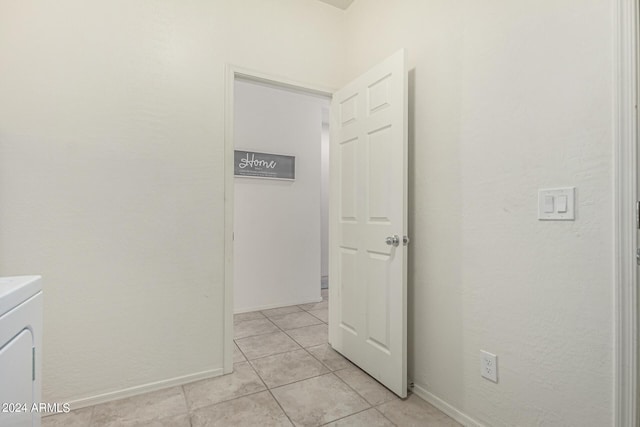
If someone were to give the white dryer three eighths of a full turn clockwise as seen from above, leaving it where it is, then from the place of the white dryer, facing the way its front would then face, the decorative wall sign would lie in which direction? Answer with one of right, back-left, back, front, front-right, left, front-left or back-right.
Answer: back-right

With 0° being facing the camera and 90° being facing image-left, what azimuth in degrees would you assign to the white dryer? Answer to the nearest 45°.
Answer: approximately 315°

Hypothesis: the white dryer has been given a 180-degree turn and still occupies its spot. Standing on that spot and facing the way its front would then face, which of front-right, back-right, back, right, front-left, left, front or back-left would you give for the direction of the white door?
back-right
